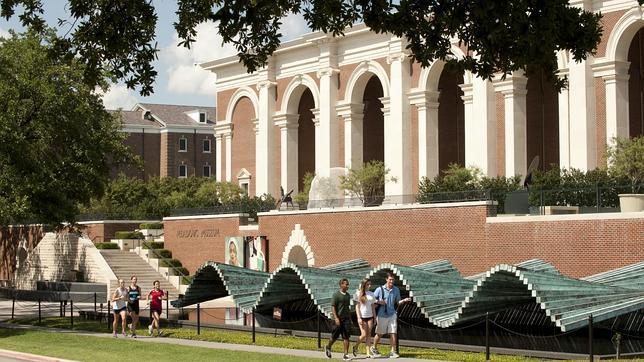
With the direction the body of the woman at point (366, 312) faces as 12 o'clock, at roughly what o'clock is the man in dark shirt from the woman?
The man in dark shirt is roughly at 4 o'clock from the woman.

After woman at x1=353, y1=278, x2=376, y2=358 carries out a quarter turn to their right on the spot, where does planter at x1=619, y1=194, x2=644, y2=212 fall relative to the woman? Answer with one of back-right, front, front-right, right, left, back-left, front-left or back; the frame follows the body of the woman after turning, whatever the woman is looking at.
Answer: back

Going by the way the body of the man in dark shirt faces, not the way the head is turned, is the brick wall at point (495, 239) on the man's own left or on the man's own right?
on the man's own left

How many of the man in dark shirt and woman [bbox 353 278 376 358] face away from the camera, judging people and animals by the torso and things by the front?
0

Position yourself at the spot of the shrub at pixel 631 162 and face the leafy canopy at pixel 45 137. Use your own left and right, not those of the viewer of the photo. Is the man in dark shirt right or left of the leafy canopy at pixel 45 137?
left

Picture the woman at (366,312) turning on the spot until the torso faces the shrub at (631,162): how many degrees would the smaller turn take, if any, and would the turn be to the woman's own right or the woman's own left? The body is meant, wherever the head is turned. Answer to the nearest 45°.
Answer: approximately 90° to the woman's own left

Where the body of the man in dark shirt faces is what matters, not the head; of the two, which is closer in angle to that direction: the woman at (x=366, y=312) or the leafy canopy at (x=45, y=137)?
the woman
